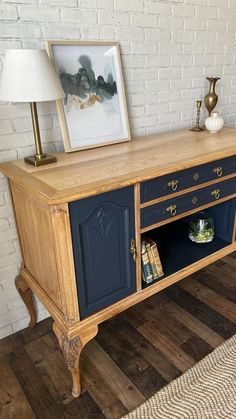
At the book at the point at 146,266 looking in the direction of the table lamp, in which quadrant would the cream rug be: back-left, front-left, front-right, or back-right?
back-left

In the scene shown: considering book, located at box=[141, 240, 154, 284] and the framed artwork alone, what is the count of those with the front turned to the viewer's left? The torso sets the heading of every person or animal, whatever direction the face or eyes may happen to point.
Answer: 0

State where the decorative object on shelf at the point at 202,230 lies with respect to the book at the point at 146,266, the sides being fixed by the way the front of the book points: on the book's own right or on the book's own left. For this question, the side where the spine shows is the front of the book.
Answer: on the book's own left

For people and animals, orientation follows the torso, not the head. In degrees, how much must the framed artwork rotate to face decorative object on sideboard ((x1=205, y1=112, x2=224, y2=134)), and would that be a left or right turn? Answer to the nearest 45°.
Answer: approximately 45° to its left

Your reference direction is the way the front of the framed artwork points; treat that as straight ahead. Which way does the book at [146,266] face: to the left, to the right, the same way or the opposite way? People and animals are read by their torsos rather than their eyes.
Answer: the same way
